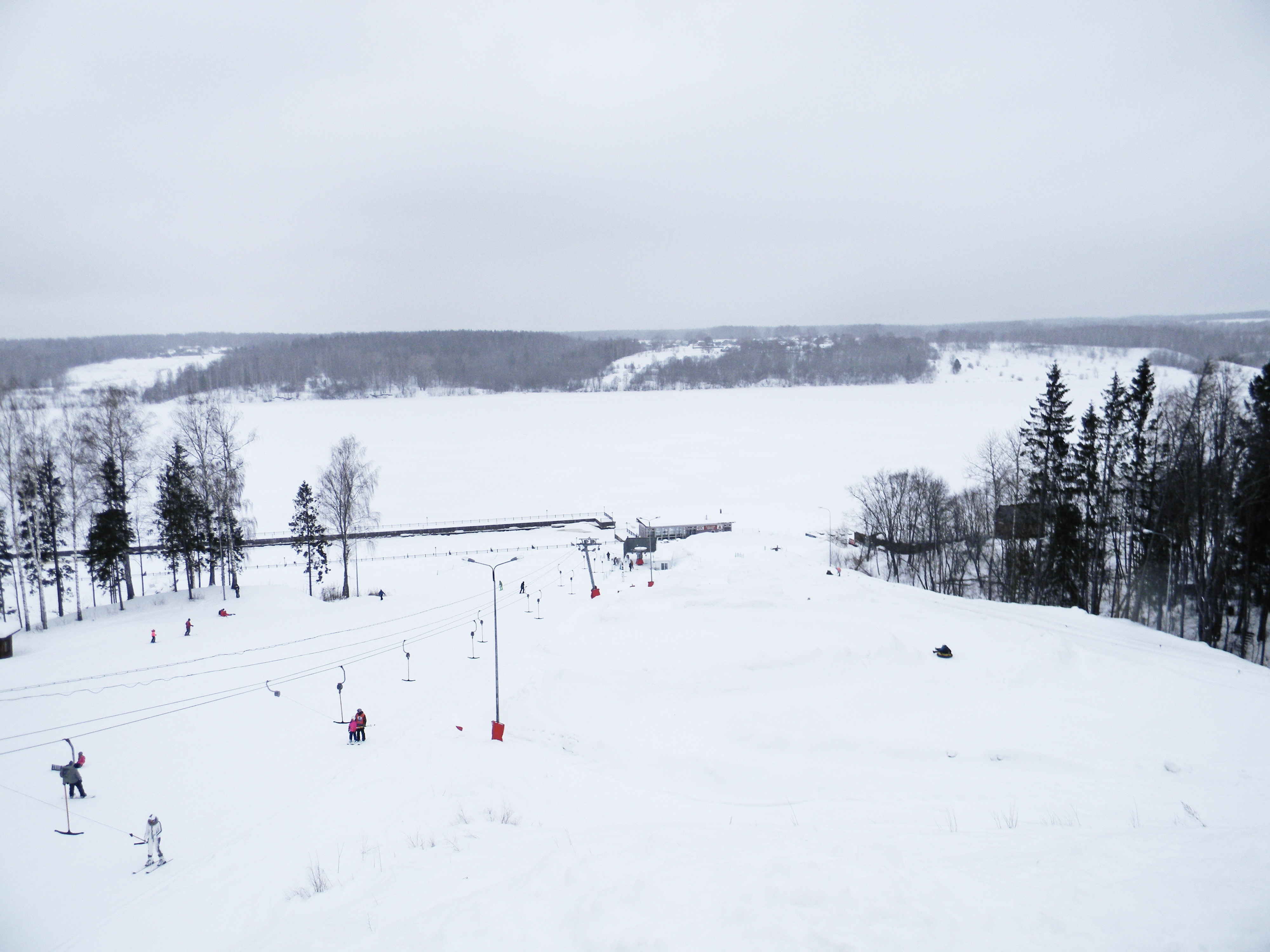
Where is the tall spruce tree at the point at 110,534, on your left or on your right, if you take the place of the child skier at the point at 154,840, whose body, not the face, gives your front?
on your right

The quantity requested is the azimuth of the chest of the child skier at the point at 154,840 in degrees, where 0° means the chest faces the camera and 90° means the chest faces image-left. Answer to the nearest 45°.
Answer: approximately 45°

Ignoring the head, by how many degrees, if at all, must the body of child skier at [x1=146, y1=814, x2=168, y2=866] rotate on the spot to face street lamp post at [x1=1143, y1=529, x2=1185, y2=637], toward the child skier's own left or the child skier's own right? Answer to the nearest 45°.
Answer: approximately 135° to the child skier's own left

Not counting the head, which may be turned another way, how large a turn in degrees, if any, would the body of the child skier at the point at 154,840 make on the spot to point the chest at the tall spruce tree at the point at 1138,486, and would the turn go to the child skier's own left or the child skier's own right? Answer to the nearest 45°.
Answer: approximately 135° to the child skier's own left

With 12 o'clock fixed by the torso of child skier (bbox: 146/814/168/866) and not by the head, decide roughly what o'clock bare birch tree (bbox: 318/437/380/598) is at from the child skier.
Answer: The bare birch tree is roughly at 5 o'clock from the child skier.

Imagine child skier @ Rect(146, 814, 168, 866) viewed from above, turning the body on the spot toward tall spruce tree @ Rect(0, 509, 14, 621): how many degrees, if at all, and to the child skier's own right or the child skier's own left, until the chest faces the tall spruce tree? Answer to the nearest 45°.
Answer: approximately 135° to the child skier's own right

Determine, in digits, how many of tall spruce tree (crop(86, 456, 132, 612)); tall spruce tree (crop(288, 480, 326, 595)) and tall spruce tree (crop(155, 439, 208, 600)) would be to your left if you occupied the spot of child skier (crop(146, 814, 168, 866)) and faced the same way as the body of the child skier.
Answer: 0

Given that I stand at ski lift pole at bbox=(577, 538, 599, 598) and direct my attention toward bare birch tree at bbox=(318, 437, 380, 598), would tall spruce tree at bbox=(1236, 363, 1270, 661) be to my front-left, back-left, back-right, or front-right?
back-left

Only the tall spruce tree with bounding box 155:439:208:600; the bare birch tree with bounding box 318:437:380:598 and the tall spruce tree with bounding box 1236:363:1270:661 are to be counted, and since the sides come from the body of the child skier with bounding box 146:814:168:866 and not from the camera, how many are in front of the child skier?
0

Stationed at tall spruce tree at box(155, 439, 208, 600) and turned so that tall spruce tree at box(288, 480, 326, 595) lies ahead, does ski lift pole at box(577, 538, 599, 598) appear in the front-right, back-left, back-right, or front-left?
front-right

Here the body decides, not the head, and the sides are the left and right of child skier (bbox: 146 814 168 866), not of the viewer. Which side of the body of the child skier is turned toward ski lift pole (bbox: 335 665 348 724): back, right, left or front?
back

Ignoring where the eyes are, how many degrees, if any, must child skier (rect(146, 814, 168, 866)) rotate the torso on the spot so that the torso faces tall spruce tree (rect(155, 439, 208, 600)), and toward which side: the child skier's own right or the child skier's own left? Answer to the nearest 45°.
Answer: approximately 135° to the child skier's own right

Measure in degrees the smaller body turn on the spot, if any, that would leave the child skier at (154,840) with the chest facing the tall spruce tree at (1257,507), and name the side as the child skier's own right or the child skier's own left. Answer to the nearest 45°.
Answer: approximately 135° to the child skier's own left
